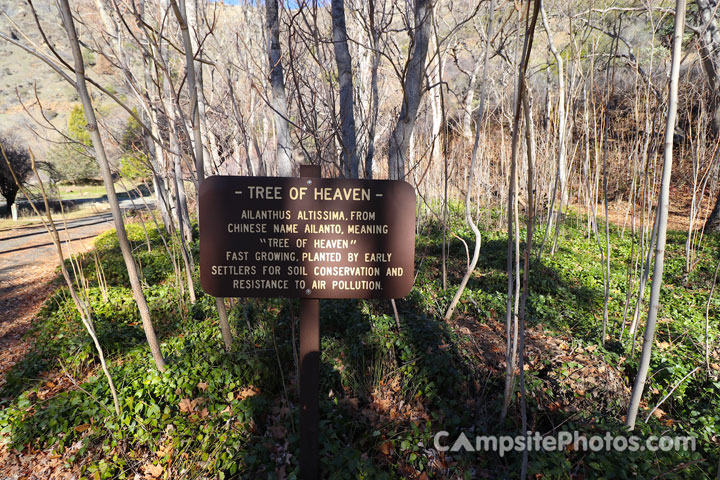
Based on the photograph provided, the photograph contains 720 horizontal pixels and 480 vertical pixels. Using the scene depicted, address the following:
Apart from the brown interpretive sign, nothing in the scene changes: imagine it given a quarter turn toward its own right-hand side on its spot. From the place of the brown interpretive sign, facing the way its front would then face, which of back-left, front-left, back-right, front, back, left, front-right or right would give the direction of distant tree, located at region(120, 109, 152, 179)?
front-right

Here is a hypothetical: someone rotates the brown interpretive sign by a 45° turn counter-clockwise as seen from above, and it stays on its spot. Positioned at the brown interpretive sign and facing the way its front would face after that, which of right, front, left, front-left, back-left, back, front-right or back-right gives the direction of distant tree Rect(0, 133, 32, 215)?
back

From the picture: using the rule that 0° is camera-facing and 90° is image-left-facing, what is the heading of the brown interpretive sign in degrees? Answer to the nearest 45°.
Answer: approximately 0°

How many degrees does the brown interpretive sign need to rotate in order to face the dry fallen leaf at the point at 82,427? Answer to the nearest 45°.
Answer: approximately 90° to its right
